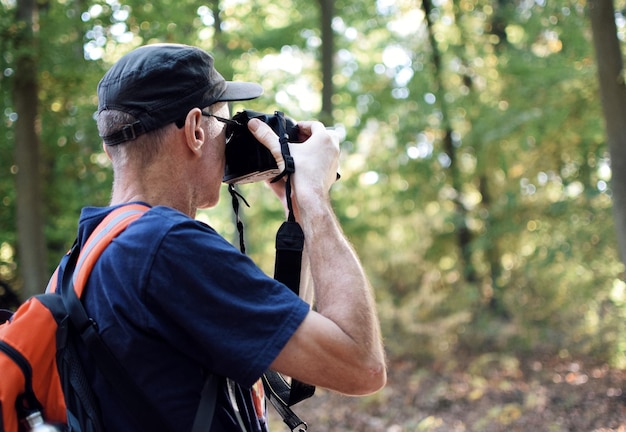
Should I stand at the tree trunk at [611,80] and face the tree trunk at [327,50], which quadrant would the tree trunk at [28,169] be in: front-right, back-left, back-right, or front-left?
front-left

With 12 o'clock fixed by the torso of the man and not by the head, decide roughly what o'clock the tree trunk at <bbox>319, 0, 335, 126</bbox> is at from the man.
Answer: The tree trunk is roughly at 11 o'clock from the man.

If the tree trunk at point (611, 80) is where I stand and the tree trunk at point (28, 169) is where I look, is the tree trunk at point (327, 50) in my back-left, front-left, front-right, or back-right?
front-right

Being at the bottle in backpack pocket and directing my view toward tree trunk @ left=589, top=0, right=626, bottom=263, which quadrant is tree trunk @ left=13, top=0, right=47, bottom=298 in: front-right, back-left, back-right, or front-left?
front-left

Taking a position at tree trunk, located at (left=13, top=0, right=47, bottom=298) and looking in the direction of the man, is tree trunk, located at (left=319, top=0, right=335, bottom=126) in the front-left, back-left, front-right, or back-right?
back-left

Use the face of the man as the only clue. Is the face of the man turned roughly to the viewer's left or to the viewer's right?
to the viewer's right

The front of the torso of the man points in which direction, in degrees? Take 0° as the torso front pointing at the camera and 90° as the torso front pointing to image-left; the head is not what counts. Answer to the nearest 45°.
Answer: approximately 225°

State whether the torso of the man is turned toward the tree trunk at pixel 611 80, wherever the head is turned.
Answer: yes
